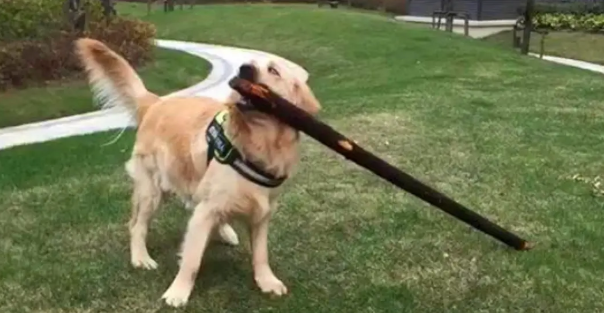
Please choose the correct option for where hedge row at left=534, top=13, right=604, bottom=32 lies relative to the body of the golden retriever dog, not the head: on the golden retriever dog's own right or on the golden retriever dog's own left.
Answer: on the golden retriever dog's own left

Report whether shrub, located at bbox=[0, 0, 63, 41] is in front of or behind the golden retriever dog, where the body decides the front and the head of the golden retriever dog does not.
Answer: behind

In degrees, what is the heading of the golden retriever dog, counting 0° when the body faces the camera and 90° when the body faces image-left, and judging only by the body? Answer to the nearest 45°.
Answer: approximately 315°

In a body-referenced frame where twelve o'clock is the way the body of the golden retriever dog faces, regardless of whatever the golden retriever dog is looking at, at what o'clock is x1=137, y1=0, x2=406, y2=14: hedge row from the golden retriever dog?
The hedge row is roughly at 8 o'clock from the golden retriever dog.

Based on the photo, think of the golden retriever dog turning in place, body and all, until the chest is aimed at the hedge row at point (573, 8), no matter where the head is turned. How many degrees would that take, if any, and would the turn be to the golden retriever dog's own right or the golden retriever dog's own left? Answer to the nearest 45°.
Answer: approximately 90° to the golden retriever dog's own left
